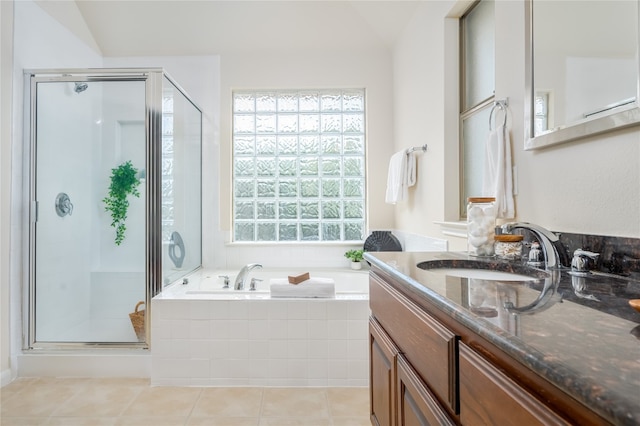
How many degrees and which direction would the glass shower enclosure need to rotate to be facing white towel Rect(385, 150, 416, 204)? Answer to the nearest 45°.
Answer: approximately 45° to its left

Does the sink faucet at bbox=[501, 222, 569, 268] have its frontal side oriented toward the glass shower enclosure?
yes

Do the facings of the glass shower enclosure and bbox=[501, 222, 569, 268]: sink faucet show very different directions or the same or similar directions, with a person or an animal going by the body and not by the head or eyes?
very different directions

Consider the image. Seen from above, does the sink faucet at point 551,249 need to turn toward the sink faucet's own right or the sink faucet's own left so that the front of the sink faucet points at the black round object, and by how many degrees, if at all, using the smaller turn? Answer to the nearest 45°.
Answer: approximately 45° to the sink faucet's own right

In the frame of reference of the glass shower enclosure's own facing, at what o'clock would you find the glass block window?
The glass block window is roughly at 9 o'clock from the glass shower enclosure.

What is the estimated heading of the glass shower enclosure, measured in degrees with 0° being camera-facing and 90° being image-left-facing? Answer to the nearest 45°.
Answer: approximately 0°

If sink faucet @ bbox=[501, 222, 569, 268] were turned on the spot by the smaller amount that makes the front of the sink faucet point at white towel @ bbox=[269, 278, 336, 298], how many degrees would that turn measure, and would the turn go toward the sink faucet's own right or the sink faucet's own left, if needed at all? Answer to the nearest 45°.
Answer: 0° — it already faces it

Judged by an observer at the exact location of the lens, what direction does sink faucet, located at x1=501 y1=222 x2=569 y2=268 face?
facing to the left of the viewer

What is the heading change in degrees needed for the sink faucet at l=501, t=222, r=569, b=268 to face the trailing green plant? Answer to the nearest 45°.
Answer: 0° — it already faces it
